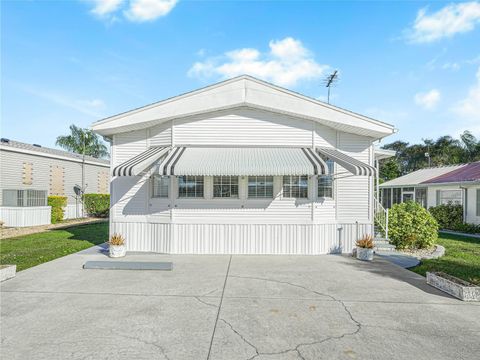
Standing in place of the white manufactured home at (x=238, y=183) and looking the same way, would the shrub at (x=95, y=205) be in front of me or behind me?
behind

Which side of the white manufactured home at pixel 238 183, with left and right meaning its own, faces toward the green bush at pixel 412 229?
left

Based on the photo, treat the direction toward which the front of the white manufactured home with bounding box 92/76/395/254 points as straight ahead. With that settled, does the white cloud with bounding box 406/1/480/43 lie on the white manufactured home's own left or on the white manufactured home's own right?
on the white manufactured home's own left

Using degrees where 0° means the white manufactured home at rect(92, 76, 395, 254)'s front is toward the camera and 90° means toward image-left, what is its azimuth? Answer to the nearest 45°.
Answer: approximately 0°

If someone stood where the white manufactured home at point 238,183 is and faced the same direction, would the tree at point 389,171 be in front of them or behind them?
behind

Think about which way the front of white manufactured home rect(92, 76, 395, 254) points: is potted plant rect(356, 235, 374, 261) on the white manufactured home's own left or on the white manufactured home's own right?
on the white manufactured home's own left

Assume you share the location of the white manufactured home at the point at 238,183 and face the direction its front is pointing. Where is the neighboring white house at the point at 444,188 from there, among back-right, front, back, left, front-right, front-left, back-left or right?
back-left

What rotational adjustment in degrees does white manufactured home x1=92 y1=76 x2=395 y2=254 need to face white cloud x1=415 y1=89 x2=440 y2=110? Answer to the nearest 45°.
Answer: approximately 135° to its left
